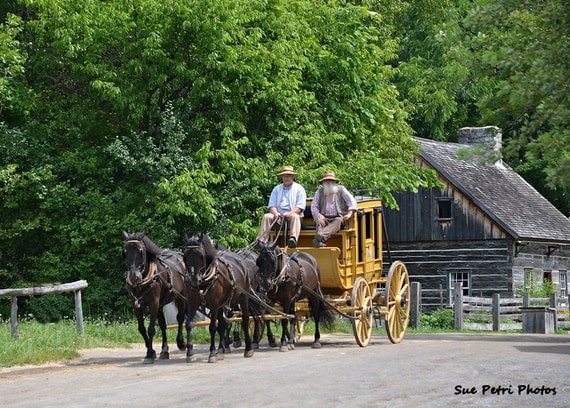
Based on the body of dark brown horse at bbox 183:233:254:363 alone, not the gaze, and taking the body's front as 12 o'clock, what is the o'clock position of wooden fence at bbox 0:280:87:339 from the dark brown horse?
The wooden fence is roughly at 3 o'clock from the dark brown horse.

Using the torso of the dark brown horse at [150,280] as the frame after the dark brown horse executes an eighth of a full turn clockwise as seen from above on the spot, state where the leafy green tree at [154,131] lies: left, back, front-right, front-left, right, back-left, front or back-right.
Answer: right

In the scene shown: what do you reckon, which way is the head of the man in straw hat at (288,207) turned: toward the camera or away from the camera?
toward the camera

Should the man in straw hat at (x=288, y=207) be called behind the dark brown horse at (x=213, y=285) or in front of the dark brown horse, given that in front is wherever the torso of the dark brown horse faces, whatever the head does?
behind

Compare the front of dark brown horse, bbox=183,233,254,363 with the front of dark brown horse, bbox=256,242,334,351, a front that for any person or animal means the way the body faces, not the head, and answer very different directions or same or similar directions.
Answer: same or similar directions

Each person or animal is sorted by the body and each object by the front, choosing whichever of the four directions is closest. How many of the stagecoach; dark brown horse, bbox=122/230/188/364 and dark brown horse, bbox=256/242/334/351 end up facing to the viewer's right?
0

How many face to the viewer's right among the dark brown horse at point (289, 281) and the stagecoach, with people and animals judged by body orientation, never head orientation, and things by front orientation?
0

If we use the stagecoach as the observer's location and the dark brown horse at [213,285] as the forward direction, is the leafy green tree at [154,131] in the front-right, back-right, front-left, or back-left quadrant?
back-right

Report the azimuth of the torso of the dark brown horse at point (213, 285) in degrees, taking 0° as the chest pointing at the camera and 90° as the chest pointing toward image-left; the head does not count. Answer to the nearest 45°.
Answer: approximately 45°

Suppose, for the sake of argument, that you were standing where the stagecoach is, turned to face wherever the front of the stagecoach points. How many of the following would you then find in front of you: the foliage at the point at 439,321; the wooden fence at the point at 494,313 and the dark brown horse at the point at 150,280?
1

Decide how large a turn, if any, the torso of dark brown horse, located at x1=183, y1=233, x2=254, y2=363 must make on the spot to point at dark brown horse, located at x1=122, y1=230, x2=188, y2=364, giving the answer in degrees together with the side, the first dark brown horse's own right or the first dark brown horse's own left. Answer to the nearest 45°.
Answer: approximately 45° to the first dark brown horse's own right

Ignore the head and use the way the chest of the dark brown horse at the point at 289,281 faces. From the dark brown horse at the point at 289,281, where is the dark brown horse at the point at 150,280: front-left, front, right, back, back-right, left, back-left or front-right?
front

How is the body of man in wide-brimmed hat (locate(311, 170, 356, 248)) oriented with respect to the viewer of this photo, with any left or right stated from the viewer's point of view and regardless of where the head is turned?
facing the viewer and to the left of the viewer

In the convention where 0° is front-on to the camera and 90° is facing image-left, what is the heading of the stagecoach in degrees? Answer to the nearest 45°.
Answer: approximately 45°

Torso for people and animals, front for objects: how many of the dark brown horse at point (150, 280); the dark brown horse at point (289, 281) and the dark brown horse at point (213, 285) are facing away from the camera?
0
